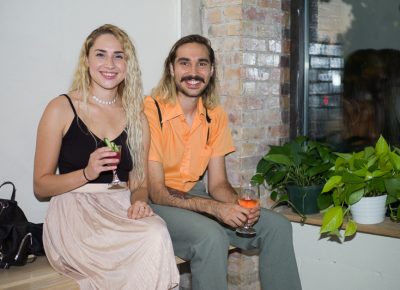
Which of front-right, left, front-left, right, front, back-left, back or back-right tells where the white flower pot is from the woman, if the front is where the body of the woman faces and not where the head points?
front-left

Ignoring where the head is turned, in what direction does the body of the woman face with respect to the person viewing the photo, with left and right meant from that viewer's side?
facing the viewer and to the right of the viewer

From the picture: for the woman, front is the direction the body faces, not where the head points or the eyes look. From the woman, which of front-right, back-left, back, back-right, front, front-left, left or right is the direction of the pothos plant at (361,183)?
front-left

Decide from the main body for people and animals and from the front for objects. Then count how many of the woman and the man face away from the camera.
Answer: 0

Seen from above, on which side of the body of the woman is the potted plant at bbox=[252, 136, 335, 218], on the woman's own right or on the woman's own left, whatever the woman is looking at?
on the woman's own left

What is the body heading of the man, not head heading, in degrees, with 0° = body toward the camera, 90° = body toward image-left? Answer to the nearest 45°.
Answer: approximately 315°
